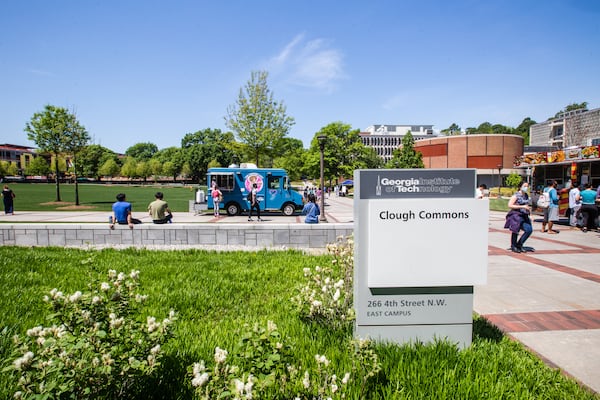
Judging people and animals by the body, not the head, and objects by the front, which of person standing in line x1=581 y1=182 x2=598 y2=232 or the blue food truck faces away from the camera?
the person standing in line

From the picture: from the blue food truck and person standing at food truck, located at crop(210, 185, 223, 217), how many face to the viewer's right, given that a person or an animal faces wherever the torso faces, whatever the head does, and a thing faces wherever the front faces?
1

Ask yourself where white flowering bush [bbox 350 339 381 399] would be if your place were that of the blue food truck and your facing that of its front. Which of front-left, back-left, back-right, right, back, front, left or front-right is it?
right

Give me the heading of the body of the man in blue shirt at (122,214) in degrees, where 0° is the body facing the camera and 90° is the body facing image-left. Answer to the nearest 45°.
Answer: approximately 180°

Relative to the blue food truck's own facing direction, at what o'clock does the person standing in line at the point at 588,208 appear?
The person standing in line is roughly at 1 o'clock from the blue food truck.

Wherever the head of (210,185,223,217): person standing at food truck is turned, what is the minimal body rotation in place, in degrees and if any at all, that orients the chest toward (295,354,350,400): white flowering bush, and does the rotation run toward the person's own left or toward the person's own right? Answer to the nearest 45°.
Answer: approximately 180°

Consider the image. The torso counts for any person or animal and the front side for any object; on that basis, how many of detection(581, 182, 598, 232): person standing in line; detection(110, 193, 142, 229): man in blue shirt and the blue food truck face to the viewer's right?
1

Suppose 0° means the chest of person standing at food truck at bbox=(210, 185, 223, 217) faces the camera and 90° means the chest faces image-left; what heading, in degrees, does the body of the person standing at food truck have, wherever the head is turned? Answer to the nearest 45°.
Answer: approximately 180°

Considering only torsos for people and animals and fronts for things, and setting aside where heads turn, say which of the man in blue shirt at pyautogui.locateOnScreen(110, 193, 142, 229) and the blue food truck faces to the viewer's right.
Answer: the blue food truck

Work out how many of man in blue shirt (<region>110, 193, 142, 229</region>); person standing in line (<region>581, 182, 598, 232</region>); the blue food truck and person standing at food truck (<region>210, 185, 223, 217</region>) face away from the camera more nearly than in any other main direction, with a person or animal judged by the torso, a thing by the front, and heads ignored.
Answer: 3

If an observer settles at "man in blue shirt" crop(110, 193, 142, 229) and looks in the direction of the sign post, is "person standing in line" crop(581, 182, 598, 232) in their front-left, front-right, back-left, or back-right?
front-left

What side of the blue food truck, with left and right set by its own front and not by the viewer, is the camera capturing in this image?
right

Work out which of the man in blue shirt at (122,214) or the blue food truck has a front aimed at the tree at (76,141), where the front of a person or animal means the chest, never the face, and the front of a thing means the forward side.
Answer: the man in blue shirt

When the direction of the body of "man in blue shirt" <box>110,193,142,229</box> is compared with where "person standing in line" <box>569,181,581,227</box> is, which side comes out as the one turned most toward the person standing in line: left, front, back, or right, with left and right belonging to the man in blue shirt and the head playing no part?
right

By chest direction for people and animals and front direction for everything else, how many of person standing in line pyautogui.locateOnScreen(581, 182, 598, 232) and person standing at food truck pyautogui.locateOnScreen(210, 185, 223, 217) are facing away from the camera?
2

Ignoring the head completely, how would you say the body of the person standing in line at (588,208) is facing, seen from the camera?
away from the camera

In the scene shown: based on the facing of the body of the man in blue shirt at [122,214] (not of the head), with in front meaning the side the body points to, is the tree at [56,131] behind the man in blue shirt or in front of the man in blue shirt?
in front
